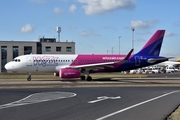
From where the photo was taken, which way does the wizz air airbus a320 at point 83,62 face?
to the viewer's left
